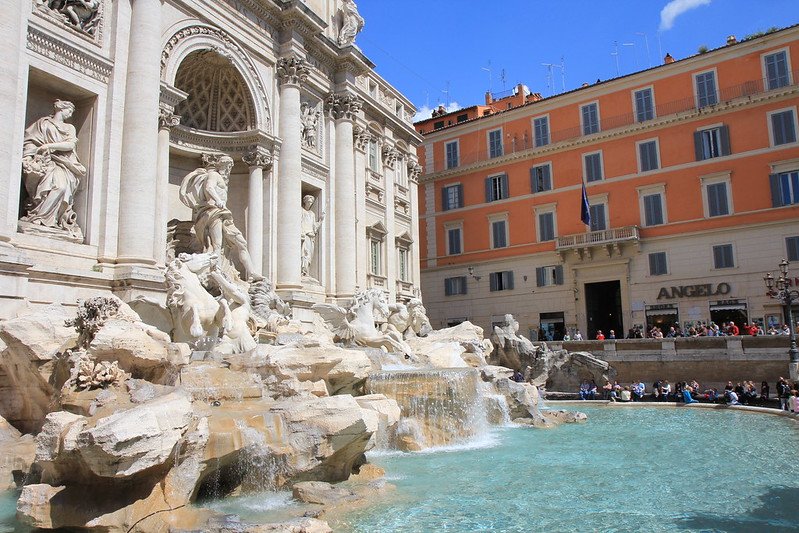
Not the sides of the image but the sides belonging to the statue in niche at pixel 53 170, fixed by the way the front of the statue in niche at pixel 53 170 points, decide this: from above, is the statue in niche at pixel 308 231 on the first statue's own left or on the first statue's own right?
on the first statue's own left

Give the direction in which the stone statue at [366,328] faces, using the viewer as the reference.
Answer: facing to the right of the viewer

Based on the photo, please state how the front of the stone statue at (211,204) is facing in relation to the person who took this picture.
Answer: facing the viewer and to the right of the viewer

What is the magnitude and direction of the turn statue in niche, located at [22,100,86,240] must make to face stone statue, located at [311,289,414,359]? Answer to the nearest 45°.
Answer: approximately 45° to its left

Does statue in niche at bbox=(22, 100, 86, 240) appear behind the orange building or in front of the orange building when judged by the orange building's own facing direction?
in front

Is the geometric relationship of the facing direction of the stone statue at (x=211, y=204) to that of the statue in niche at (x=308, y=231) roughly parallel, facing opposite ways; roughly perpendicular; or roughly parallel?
roughly parallel

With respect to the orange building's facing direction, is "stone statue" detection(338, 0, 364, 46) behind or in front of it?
in front

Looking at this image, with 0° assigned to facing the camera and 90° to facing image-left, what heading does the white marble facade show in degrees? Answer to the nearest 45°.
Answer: approximately 315°

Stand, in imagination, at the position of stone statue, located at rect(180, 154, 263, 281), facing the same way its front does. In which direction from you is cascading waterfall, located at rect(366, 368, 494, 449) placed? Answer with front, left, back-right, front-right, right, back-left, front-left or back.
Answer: front

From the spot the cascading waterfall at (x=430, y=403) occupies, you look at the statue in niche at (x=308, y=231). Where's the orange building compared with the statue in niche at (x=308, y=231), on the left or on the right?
right

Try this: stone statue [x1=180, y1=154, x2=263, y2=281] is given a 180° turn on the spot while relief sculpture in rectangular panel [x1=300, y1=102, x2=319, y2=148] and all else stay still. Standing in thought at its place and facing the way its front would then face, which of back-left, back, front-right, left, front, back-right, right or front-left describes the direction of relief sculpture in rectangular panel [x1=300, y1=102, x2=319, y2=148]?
right

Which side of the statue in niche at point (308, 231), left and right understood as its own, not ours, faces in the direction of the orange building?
left

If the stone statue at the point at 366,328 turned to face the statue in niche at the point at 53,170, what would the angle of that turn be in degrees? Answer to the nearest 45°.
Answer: approximately 135° to its right

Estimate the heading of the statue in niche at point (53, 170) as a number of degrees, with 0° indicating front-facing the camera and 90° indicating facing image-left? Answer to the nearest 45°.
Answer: approximately 315°

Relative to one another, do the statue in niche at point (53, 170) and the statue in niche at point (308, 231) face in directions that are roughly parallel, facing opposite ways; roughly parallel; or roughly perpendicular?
roughly parallel
